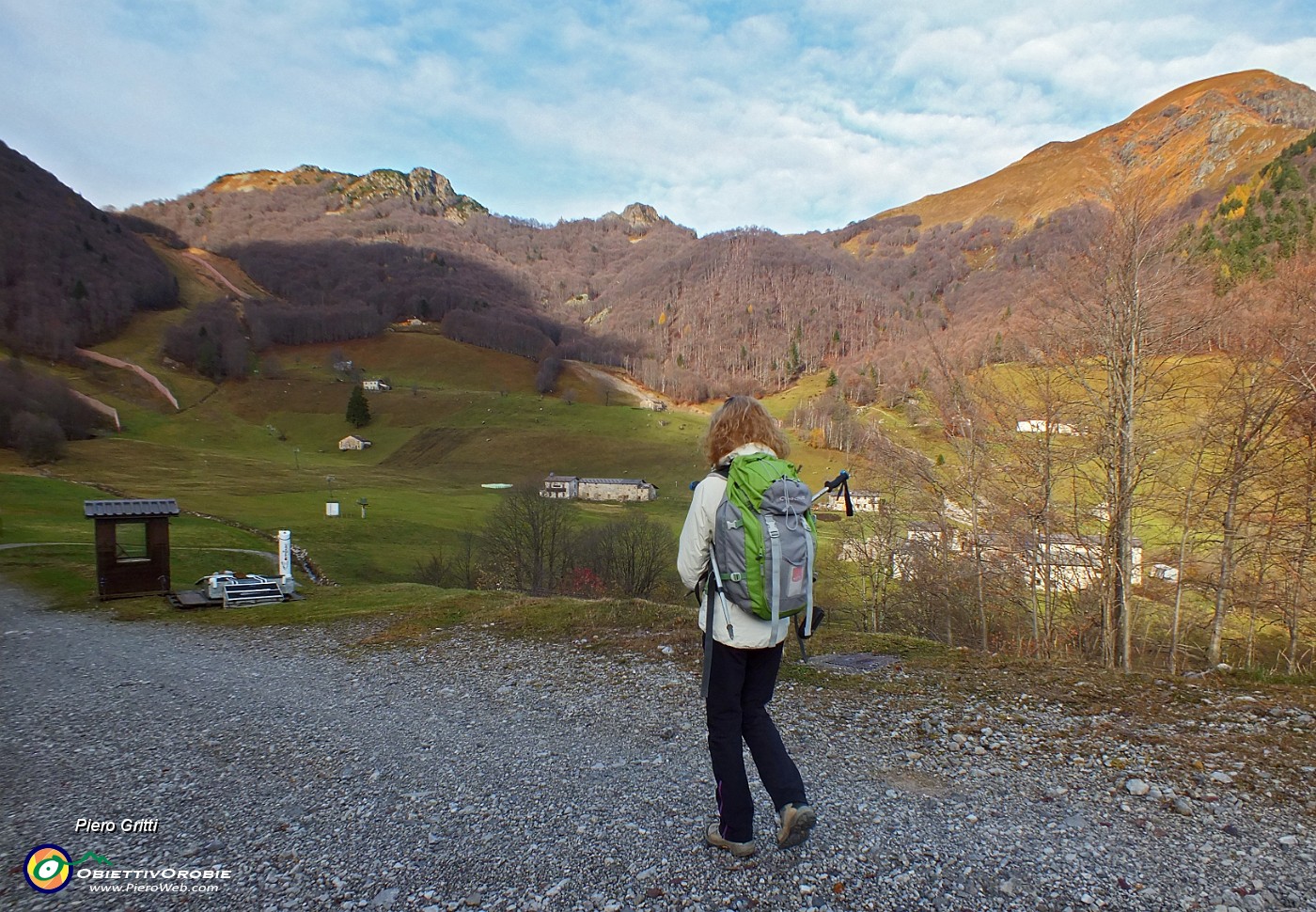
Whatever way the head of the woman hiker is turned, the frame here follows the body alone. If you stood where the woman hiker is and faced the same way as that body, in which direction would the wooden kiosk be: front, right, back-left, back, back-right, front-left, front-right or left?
front

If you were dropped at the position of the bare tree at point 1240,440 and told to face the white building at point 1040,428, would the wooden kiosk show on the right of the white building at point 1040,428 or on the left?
left

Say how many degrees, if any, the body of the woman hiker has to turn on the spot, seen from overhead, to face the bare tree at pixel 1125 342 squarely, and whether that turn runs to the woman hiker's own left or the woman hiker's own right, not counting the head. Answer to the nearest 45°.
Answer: approximately 90° to the woman hiker's own right

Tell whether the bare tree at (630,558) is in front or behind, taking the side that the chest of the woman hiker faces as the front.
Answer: in front

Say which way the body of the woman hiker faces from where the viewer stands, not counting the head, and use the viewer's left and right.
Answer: facing away from the viewer and to the left of the viewer

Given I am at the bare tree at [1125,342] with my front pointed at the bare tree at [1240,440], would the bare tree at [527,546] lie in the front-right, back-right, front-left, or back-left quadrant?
back-left

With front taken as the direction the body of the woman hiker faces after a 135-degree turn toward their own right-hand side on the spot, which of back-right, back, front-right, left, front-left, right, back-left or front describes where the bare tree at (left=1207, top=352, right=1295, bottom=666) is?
front-left

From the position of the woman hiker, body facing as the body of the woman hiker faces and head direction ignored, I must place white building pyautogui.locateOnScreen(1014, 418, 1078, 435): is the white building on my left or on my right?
on my right

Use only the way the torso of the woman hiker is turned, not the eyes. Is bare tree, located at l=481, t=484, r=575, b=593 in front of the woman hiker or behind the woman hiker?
in front
